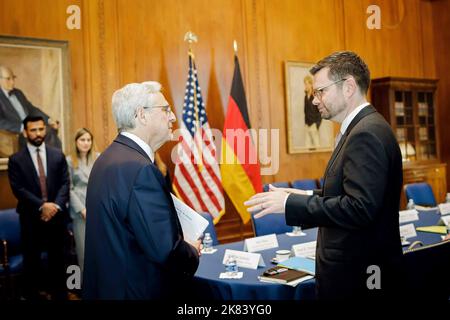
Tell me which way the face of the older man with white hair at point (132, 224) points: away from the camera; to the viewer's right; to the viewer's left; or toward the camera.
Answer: to the viewer's right

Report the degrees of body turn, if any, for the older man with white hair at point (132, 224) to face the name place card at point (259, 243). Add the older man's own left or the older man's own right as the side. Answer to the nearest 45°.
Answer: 0° — they already face it

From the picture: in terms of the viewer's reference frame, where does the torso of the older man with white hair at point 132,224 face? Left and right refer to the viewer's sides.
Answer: facing away from the viewer and to the right of the viewer

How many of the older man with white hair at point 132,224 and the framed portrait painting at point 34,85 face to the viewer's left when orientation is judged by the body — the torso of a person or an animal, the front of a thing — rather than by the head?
0

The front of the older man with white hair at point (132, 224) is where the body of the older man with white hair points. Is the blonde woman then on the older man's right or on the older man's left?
on the older man's left

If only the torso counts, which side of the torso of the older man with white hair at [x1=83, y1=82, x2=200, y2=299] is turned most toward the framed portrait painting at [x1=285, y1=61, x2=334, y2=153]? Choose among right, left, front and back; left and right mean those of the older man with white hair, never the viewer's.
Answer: front

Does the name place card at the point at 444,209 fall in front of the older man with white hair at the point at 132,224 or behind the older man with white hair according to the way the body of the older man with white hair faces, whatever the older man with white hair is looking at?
in front

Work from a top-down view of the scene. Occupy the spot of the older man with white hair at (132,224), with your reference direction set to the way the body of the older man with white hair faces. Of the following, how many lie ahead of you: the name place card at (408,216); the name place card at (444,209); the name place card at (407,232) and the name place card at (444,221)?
4

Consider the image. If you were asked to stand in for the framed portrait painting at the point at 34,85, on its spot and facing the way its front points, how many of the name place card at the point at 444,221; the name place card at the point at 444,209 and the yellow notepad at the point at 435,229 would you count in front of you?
3

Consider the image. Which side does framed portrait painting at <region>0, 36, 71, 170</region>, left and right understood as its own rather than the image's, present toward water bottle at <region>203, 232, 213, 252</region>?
front

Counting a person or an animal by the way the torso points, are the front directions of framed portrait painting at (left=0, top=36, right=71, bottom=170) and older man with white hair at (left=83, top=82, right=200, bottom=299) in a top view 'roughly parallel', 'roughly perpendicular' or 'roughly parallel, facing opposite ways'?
roughly perpendicular
